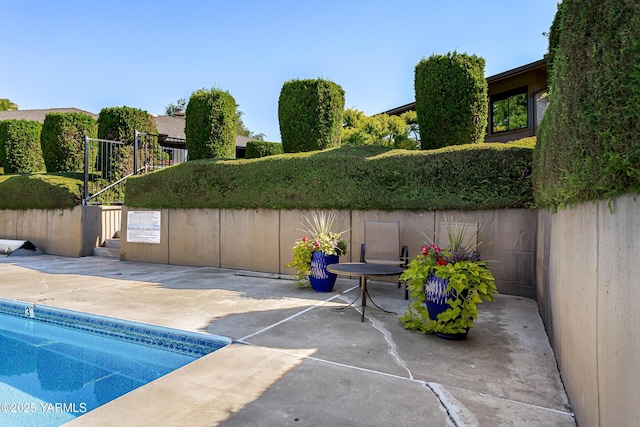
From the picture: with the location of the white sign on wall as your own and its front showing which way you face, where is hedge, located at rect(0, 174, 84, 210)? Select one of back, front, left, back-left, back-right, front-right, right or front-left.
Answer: back-right

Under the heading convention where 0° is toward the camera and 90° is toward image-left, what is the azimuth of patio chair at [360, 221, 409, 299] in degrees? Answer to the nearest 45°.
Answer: approximately 0°

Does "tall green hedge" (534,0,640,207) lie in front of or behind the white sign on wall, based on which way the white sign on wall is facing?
in front

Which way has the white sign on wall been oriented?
toward the camera

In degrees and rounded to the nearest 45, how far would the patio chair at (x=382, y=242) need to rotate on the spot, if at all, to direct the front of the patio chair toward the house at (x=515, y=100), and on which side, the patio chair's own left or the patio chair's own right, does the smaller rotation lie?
approximately 135° to the patio chair's own left

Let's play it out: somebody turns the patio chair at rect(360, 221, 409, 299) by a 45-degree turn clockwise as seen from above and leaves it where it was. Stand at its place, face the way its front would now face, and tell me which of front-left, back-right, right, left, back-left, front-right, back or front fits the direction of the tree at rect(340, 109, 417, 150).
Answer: back-right

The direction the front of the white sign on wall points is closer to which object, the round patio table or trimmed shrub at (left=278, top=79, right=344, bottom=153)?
the round patio table

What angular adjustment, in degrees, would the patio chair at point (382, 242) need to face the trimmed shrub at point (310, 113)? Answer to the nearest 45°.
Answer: approximately 135° to its right

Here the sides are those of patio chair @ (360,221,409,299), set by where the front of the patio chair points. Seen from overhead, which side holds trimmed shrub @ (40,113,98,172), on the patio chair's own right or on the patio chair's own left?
on the patio chair's own right

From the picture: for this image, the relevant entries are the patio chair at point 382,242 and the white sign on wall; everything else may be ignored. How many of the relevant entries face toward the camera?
2

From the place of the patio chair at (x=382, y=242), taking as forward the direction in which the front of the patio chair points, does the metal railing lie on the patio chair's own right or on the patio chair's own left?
on the patio chair's own right

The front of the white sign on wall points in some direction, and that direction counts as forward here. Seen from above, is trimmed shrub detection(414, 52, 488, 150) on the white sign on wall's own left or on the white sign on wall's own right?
on the white sign on wall's own left
